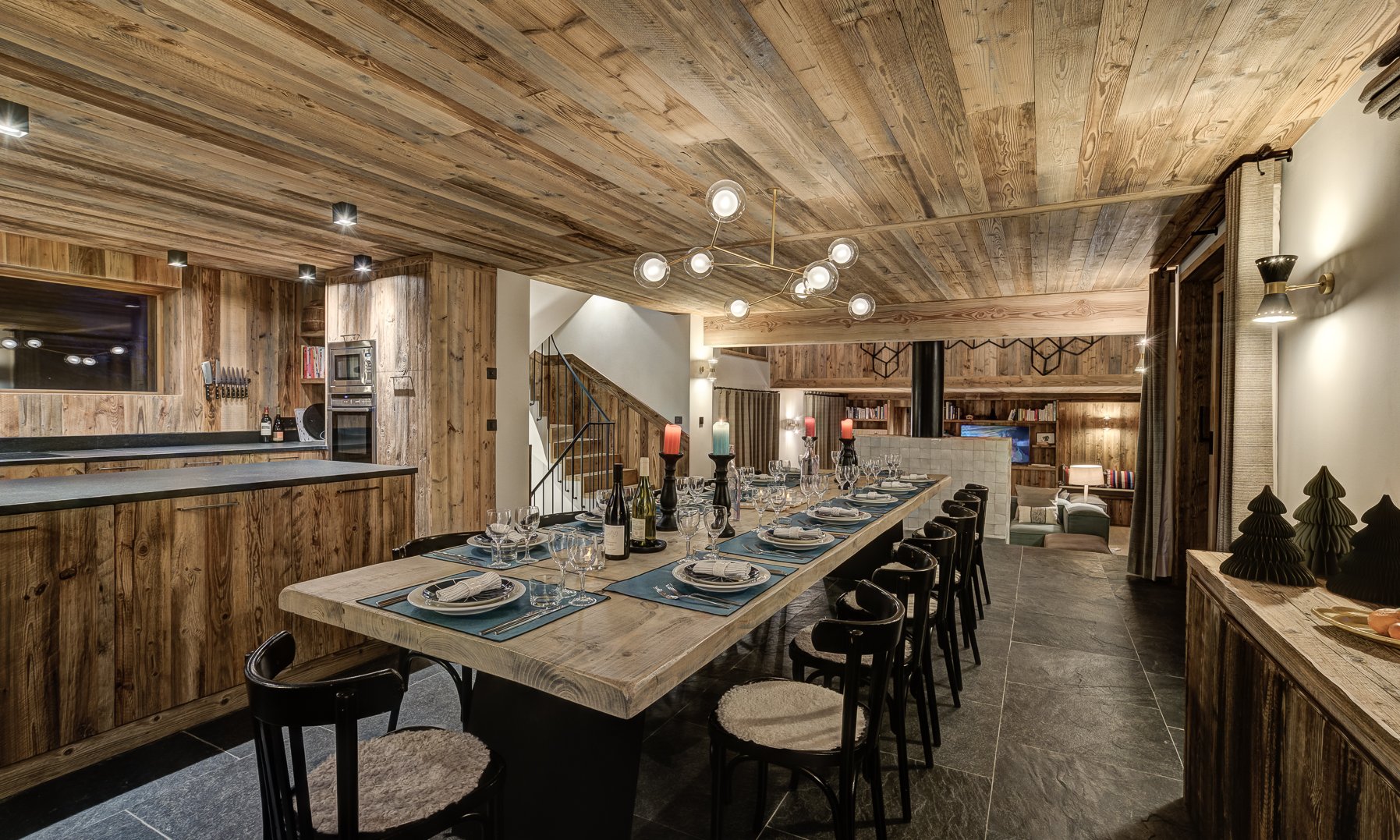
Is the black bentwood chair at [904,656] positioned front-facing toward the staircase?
no

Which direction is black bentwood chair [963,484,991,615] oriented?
to the viewer's left

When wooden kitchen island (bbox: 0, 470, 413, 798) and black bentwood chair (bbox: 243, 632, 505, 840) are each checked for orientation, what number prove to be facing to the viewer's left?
0

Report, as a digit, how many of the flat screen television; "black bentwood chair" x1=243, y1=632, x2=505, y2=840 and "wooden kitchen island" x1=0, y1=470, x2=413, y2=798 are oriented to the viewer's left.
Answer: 0

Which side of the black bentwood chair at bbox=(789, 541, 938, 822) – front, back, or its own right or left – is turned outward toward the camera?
left

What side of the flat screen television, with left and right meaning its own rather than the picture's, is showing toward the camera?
front

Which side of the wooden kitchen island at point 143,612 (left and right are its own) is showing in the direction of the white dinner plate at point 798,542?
front

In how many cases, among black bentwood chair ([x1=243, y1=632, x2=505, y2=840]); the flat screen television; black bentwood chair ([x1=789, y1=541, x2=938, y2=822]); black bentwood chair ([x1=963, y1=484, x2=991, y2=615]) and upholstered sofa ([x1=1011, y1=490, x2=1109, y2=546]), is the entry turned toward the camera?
2

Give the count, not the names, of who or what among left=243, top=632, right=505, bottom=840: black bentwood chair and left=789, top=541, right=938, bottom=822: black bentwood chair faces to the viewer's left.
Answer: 1

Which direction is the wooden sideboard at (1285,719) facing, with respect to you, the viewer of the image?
facing the viewer and to the left of the viewer

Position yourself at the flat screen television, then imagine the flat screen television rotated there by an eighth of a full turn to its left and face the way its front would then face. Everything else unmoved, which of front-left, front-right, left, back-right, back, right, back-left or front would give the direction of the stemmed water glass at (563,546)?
front-right

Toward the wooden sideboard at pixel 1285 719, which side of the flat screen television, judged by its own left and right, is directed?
front

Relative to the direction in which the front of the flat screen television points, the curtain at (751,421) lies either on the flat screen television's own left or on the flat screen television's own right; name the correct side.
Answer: on the flat screen television's own right

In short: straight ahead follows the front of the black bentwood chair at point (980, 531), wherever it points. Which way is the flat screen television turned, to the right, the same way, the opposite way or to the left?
to the left

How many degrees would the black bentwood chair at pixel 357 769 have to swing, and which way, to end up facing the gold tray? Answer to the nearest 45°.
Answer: approximately 45° to its right

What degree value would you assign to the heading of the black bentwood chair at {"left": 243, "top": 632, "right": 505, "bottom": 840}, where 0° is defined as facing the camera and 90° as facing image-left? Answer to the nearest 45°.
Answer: approximately 225°

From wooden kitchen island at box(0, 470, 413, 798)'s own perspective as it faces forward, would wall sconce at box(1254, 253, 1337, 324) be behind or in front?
in front

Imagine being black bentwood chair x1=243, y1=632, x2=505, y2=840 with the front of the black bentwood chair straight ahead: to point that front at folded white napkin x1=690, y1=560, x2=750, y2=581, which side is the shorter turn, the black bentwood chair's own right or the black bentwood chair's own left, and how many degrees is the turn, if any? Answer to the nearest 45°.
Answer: approximately 45° to the black bentwood chair's own right

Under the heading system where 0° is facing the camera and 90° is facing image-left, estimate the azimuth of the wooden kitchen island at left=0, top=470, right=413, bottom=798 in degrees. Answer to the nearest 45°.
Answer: approximately 315°

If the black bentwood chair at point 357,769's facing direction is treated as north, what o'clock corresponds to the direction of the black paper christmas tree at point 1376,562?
The black paper christmas tree is roughly at 2 o'clock from the black bentwood chair.

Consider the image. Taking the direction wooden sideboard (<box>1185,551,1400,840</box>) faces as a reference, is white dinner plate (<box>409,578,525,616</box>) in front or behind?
in front
